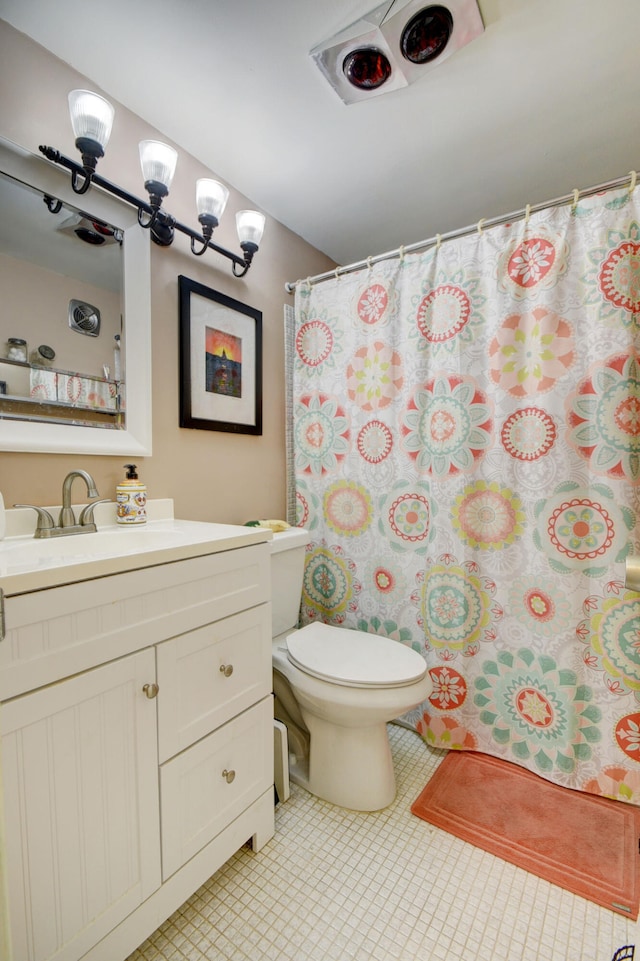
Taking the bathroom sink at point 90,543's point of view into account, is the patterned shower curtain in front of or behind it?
in front

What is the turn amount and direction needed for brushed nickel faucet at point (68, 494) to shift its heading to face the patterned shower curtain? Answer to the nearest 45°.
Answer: approximately 45° to its left

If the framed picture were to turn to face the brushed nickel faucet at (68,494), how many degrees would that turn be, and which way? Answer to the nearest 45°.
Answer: approximately 90° to its right

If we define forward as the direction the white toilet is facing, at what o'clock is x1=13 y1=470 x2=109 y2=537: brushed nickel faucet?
The brushed nickel faucet is roughly at 4 o'clock from the white toilet.

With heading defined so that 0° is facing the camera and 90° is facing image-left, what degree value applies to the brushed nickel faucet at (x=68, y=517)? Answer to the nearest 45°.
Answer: approximately 315°

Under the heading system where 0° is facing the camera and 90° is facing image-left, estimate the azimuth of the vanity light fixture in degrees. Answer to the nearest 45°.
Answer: approximately 315°

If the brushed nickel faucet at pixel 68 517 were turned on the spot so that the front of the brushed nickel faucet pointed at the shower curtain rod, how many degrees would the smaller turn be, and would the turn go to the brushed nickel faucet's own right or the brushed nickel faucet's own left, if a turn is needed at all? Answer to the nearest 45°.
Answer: approximately 45° to the brushed nickel faucet's own left

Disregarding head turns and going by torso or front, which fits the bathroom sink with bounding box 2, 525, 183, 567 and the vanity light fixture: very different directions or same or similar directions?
same or similar directions

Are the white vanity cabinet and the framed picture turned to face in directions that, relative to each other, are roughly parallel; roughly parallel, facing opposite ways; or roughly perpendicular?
roughly parallel

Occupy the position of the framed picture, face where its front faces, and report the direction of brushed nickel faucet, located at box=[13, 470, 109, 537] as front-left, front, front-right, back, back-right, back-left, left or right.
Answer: right
